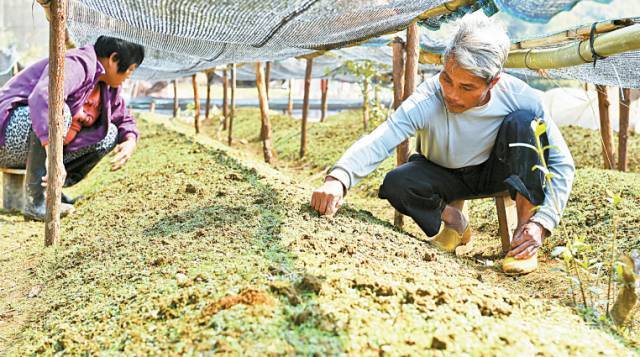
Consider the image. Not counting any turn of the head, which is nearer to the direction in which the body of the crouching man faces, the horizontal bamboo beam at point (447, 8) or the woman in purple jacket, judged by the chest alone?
the woman in purple jacket

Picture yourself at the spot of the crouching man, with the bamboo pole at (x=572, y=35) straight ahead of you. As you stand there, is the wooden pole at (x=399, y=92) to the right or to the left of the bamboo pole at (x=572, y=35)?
left

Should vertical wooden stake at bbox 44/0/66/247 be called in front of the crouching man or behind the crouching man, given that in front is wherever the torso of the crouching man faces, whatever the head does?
in front

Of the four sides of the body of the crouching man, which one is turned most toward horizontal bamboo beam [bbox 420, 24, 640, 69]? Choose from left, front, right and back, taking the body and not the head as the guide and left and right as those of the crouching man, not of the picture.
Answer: back

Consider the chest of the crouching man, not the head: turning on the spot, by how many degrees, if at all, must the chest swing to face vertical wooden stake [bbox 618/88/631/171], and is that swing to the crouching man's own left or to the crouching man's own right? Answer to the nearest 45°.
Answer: approximately 180°

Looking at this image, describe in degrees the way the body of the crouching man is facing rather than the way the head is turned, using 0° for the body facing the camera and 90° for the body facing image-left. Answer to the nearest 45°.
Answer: approximately 45°

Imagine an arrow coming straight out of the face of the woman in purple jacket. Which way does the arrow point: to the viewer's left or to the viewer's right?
to the viewer's right

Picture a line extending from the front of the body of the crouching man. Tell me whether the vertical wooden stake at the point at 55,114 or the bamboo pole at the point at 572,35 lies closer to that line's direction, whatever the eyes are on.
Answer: the vertical wooden stake

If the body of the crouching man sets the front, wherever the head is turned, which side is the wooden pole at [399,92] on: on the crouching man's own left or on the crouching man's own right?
on the crouching man's own right

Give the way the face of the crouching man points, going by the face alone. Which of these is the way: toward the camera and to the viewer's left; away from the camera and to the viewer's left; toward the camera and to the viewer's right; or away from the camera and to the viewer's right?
toward the camera and to the viewer's left

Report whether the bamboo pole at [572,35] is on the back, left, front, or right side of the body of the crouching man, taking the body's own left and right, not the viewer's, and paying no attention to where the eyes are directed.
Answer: back
